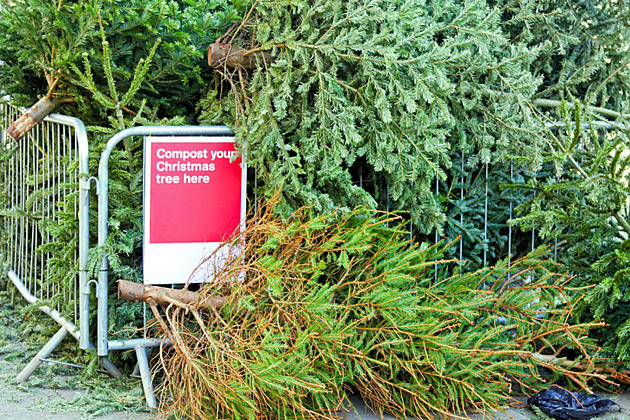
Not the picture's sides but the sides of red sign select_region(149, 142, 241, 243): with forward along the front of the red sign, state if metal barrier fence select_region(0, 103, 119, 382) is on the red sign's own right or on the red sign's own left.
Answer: on the red sign's own right

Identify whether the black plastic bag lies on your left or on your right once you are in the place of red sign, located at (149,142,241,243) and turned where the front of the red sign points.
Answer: on your left

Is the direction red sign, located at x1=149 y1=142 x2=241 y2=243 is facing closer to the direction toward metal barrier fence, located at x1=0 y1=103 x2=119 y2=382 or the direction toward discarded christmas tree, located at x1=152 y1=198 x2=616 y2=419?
the discarded christmas tree

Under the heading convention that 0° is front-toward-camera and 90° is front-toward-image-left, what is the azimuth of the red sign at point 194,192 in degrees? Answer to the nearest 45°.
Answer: approximately 0°

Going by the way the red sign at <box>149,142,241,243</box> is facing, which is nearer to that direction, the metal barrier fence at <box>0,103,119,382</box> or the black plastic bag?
the black plastic bag
